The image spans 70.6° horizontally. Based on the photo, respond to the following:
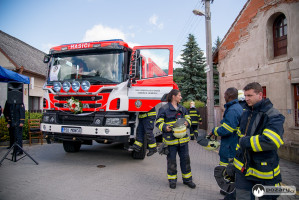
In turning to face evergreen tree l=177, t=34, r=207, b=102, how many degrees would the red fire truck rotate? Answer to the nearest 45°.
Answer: approximately 180°

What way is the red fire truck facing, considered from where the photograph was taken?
facing the viewer and to the left of the viewer

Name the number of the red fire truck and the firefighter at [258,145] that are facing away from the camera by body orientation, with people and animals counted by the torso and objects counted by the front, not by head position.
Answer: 0

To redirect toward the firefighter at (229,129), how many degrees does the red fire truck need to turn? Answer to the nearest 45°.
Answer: approximately 90° to its left

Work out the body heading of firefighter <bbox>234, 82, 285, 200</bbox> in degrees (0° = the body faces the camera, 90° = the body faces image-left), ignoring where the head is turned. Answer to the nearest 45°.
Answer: approximately 45°
